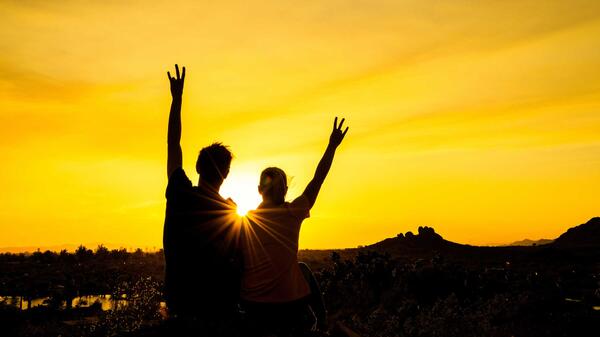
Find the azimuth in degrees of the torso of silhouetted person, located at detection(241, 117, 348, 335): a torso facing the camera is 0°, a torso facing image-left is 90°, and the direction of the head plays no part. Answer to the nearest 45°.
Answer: approximately 180°

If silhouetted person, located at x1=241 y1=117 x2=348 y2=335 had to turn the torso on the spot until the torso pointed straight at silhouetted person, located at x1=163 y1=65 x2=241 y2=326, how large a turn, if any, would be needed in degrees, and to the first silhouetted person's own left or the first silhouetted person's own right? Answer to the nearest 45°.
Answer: approximately 90° to the first silhouetted person's own left

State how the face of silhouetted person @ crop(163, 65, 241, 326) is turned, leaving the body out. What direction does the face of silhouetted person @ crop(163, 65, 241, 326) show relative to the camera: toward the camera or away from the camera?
away from the camera
